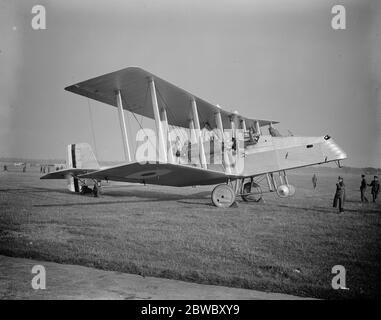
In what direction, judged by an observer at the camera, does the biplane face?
facing the viewer and to the right of the viewer
